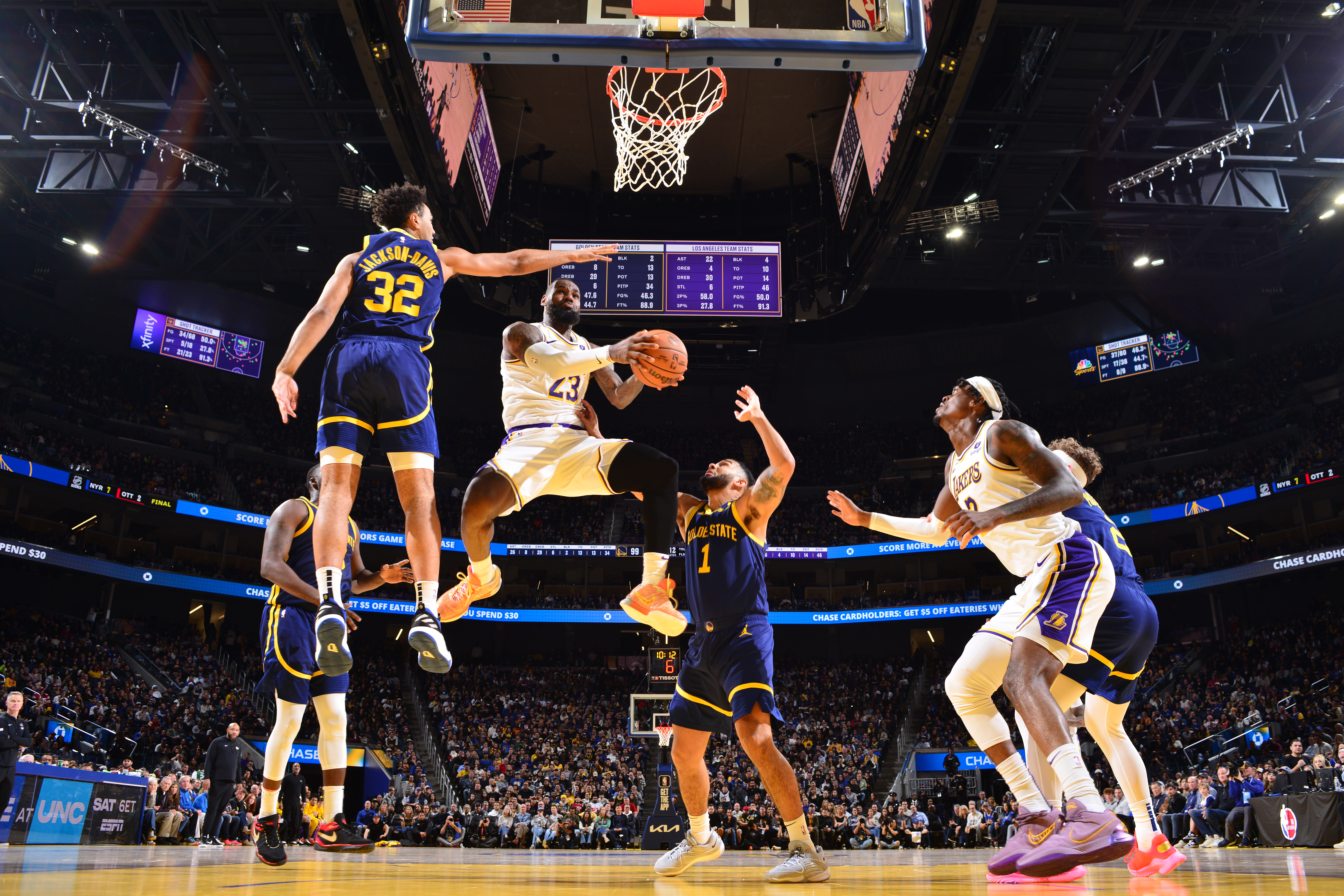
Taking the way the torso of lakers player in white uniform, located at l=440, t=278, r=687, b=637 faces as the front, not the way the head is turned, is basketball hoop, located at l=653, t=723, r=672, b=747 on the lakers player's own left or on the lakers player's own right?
on the lakers player's own left

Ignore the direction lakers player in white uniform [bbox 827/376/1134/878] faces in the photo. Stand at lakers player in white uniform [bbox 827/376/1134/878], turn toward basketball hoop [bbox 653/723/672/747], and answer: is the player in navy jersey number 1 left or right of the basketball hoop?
left

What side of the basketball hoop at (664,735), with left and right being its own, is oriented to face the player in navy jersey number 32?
front

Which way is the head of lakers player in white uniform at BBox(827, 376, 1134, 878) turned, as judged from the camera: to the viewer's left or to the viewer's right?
to the viewer's left

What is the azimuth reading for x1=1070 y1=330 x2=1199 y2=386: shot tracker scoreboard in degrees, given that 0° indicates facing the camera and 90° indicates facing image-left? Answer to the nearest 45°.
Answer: approximately 0°

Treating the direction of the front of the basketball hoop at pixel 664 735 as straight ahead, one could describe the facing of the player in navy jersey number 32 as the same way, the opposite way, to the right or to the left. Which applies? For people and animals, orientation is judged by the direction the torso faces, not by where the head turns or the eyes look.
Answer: the opposite way

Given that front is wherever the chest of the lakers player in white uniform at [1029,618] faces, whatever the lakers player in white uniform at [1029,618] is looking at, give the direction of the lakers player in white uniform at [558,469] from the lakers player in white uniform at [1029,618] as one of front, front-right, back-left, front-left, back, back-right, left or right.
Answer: front-right

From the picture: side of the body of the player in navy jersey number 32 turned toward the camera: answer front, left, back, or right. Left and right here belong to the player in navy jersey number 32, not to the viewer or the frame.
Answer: back

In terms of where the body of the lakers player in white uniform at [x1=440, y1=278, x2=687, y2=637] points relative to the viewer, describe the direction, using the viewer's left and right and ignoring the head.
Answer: facing the viewer and to the right of the viewer

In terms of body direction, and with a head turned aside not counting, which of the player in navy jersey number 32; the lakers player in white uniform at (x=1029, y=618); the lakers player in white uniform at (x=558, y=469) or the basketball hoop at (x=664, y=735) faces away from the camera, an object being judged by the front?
the player in navy jersey number 32
